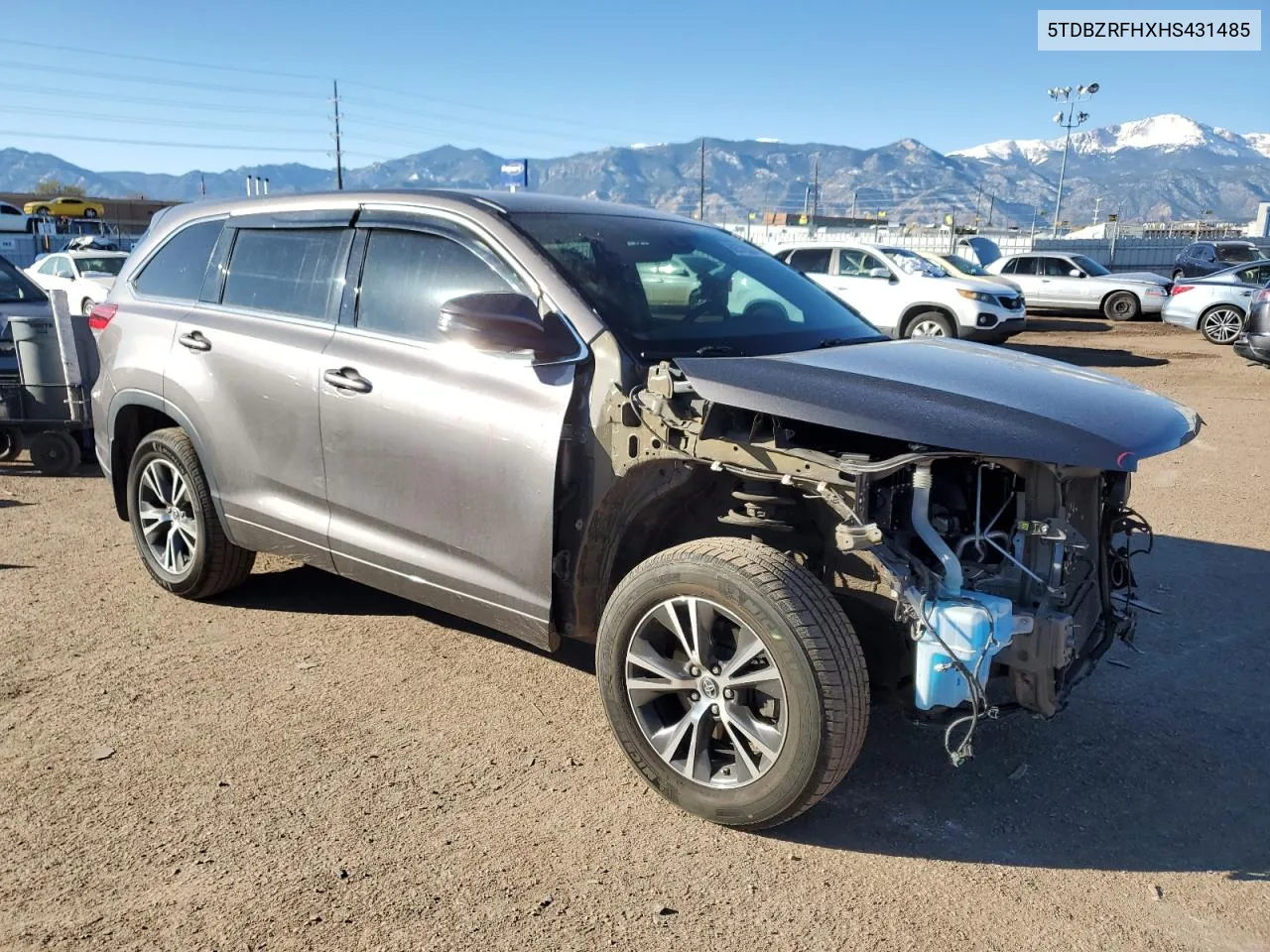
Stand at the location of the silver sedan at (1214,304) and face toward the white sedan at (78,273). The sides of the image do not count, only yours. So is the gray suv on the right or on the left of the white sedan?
left

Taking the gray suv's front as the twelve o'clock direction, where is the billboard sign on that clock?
The billboard sign is roughly at 7 o'clock from the gray suv.

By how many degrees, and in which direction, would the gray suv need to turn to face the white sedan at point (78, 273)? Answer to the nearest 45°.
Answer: approximately 180°

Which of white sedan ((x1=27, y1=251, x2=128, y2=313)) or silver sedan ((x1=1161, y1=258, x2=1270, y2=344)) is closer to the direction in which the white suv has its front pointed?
the silver sedan

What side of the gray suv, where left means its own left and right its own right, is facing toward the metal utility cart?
back

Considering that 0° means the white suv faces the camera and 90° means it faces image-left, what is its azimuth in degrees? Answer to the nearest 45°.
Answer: approximately 315°

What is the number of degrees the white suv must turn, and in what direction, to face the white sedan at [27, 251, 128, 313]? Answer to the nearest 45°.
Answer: approximately 135° to its right

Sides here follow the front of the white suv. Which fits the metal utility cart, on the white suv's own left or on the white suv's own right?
on the white suv's own right

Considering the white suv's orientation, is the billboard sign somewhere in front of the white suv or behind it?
behind

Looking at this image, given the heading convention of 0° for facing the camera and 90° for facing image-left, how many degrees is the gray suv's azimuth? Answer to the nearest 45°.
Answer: approximately 315°
